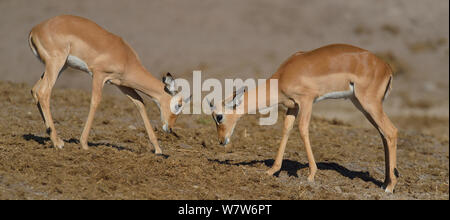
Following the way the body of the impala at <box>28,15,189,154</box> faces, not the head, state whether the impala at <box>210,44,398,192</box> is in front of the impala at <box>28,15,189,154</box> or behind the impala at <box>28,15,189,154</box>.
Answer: in front

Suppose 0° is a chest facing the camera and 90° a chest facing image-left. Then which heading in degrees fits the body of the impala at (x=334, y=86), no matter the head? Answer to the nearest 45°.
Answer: approximately 90°

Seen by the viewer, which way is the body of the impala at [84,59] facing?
to the viewer's right

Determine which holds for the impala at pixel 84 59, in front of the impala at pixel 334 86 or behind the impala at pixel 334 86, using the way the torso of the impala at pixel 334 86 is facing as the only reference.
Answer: in front

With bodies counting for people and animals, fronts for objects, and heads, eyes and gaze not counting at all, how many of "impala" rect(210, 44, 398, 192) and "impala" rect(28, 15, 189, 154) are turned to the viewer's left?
1

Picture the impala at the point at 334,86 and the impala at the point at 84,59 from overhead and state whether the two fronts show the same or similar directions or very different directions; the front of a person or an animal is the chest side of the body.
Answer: very different directions
